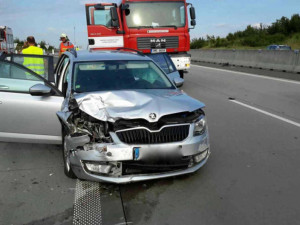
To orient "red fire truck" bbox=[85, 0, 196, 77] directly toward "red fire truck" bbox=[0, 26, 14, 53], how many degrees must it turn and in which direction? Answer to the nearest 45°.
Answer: approximately 135° to its right

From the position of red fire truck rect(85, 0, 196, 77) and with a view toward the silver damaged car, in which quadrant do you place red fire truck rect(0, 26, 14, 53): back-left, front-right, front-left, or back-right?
back-right

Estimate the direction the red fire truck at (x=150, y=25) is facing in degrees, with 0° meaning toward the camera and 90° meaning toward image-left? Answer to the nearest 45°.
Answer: approximately 0°

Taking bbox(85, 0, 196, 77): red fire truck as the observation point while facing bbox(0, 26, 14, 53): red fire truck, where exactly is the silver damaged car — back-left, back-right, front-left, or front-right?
back-left

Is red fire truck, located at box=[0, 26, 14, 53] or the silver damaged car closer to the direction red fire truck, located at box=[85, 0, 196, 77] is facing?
the silver damaged car

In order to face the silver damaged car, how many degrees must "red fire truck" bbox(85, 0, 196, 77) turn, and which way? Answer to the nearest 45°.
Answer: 0° — it already faces it
